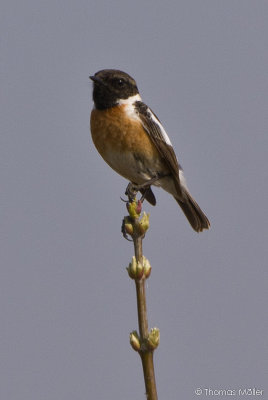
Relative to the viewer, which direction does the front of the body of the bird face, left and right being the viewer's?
facing the viewer and to the left of the viewer
